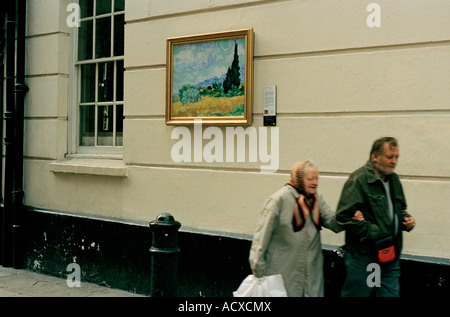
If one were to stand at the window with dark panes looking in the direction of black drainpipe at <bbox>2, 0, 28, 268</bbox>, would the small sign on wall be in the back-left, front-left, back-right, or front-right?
back-left

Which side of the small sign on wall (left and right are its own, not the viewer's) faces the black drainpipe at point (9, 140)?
right

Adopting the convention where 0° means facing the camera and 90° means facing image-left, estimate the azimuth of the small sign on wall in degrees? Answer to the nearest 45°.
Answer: approximately 45°
